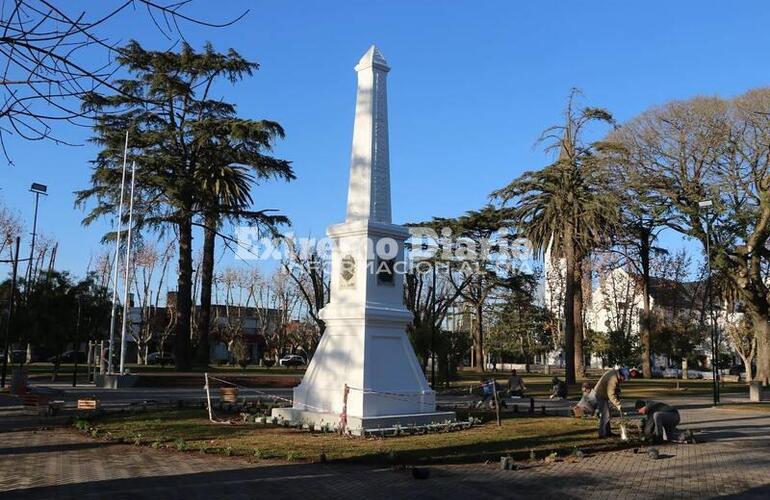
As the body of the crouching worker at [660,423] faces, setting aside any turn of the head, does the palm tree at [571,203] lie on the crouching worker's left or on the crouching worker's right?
on the crouching worker's right

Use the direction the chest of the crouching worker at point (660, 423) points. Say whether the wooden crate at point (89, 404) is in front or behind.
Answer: in front

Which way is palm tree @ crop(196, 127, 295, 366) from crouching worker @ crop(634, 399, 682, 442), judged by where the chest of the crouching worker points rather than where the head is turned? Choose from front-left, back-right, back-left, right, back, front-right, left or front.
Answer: front-right

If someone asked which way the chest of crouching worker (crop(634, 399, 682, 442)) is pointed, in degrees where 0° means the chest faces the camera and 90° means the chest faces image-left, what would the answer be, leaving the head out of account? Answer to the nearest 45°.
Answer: approximately 90°

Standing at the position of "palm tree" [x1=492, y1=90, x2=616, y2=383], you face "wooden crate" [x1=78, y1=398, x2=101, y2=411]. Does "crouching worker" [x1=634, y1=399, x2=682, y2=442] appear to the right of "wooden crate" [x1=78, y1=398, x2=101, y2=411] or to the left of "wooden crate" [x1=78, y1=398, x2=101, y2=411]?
left

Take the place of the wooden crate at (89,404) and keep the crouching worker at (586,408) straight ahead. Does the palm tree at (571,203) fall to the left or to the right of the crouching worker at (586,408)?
left

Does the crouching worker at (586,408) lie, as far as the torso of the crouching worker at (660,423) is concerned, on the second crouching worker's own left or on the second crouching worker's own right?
on the second crouching worker's own right

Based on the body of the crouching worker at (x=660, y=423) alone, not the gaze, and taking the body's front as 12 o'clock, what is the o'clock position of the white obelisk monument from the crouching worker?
The white obelisk monument is roughly at 12 o'clock from the crouching worker.
